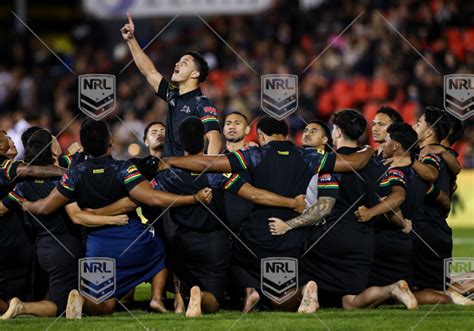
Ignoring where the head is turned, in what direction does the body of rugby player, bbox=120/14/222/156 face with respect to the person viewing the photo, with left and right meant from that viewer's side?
facing the viewer and to the left of the viewer

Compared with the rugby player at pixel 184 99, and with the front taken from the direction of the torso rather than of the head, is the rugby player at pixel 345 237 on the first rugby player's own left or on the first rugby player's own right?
on the first rugby player's own left

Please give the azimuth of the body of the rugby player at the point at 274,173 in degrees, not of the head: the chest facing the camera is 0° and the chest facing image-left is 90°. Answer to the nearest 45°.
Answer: approximately 180°

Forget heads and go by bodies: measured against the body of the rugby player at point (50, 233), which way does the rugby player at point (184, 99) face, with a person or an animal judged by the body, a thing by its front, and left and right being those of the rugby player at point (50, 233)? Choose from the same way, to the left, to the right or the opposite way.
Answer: the opposite way

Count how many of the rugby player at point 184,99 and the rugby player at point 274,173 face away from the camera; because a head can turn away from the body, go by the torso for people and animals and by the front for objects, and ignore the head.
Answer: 1

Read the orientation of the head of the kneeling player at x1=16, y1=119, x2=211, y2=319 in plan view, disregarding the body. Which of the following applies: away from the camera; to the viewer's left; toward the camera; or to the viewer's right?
away from the camera

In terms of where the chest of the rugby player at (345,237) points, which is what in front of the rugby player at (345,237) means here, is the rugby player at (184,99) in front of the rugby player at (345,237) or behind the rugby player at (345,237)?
in front

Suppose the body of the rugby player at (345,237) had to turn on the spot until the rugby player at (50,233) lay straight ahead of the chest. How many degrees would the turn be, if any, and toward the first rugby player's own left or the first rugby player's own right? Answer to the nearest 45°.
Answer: approximately 45° to the first rugby player's own left
